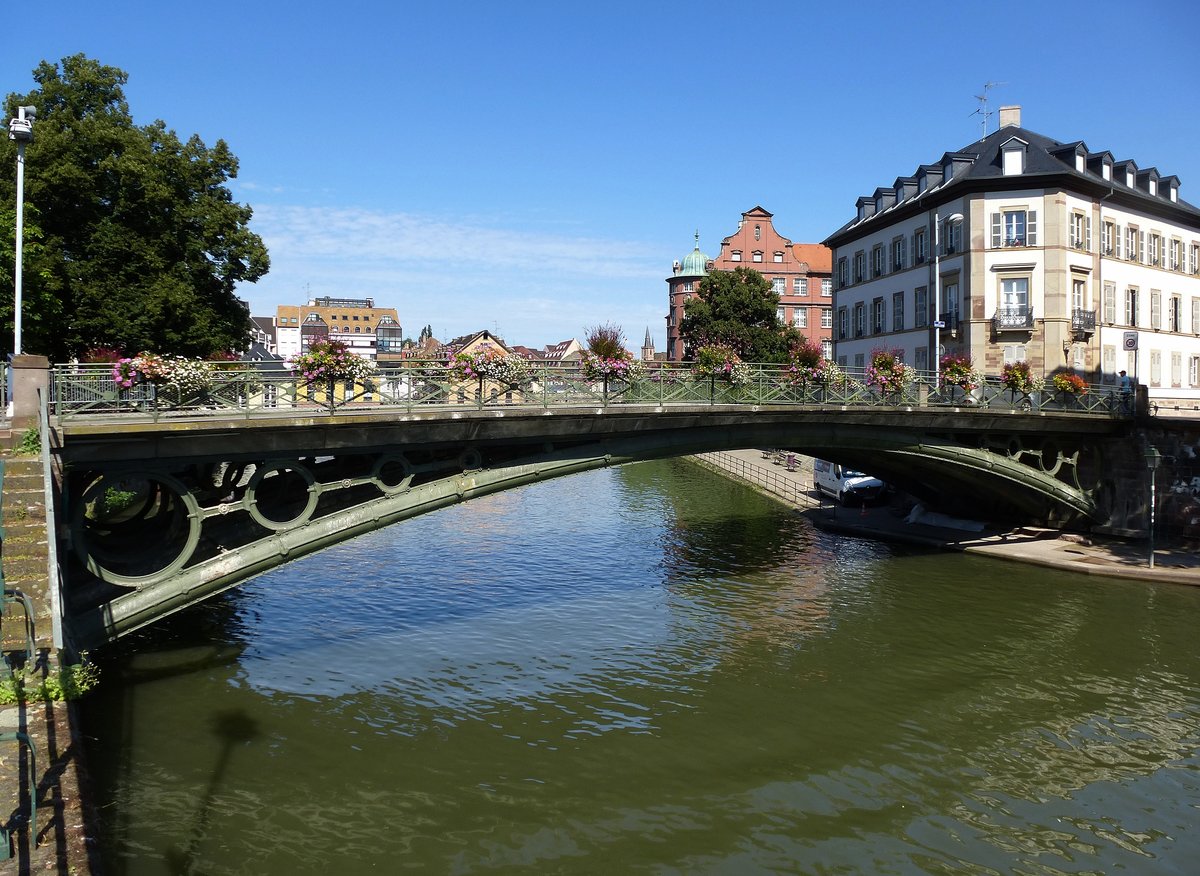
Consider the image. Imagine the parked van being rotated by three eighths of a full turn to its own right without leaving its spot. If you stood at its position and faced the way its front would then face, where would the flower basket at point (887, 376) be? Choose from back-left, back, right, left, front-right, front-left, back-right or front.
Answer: left

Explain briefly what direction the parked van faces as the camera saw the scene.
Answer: facing the viewer and to the right of the viewer

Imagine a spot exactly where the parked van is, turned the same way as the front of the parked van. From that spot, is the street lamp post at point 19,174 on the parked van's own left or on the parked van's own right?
on the parked van's own right

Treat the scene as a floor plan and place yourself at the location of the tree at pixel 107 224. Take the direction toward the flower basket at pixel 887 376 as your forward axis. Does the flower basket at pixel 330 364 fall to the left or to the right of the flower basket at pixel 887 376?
right

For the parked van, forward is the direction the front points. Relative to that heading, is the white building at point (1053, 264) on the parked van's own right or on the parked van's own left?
on the parked van's own left

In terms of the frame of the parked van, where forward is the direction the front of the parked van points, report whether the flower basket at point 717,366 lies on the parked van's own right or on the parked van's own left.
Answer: on the parked van's own right
